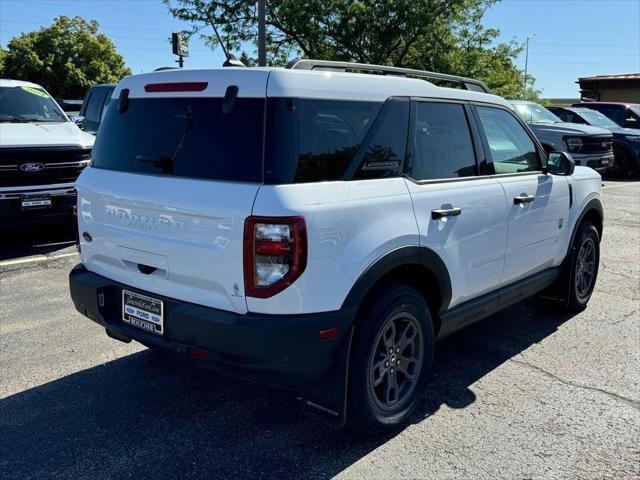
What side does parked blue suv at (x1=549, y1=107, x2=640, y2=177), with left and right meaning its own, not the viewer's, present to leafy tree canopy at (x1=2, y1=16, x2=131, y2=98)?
back

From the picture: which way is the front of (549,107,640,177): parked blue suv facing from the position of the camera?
facing the viewer and to the right of the viewer

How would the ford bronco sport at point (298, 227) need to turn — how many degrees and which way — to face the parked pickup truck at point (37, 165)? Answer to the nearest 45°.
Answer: approximately 90° to its left

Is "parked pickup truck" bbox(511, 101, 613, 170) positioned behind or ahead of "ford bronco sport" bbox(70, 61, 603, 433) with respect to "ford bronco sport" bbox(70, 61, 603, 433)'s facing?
ahead

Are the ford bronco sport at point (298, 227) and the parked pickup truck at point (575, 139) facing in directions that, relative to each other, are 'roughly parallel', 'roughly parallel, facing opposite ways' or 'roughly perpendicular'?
roughly perpendicular

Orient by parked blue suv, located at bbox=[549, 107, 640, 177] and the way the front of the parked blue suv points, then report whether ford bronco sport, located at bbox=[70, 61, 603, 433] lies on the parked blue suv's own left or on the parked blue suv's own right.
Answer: on the parked blue suv's own right

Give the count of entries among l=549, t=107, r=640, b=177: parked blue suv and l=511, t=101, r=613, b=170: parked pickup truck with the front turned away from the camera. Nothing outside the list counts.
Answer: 0

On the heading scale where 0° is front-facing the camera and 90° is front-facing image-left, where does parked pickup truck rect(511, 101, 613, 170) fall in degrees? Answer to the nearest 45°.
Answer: approximately 315°

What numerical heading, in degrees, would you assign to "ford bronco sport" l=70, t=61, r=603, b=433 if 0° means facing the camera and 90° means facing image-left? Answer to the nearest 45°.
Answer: approximately 225°

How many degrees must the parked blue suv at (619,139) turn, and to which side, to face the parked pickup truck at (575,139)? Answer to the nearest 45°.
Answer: approximately 45° to its right

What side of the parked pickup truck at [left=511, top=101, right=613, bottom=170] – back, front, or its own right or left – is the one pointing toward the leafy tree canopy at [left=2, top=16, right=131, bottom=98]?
back

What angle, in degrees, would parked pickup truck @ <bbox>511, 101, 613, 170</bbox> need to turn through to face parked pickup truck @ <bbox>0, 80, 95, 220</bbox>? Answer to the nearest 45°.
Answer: approximately 90° to its right

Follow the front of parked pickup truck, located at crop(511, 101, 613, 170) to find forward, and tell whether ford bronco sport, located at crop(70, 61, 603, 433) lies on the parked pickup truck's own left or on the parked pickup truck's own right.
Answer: on the parked pickup truck's own right
